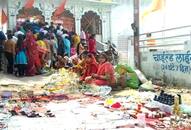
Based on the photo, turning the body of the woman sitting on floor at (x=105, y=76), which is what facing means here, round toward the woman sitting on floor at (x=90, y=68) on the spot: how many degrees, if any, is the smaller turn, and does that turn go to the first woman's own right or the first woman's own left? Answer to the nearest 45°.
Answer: approximately 90° to the first woman's own right

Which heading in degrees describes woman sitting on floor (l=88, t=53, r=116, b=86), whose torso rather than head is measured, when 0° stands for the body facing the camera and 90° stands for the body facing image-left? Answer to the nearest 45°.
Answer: approximately 45°

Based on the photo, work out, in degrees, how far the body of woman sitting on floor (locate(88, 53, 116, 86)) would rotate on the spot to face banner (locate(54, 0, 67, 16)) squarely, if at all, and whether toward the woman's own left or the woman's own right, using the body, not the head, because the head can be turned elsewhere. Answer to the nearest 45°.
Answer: approximately 135° to the woman's own right

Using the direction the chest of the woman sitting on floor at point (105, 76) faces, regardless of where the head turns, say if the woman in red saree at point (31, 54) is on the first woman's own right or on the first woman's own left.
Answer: on the first woman's own right

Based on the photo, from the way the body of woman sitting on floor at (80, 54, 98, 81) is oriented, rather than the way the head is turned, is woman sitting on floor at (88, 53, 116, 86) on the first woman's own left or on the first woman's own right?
on the first woman's own left

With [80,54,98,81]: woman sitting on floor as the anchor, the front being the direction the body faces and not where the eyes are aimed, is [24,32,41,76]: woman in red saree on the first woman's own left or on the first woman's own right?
on the first woman's own right
